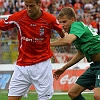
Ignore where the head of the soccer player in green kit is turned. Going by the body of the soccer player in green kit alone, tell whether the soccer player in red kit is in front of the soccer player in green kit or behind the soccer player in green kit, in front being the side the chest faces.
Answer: in front

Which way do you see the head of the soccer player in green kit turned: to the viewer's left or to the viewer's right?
to the viewer's left

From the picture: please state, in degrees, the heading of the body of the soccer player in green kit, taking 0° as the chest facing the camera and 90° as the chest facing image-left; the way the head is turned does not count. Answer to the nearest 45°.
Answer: approximately 90°
